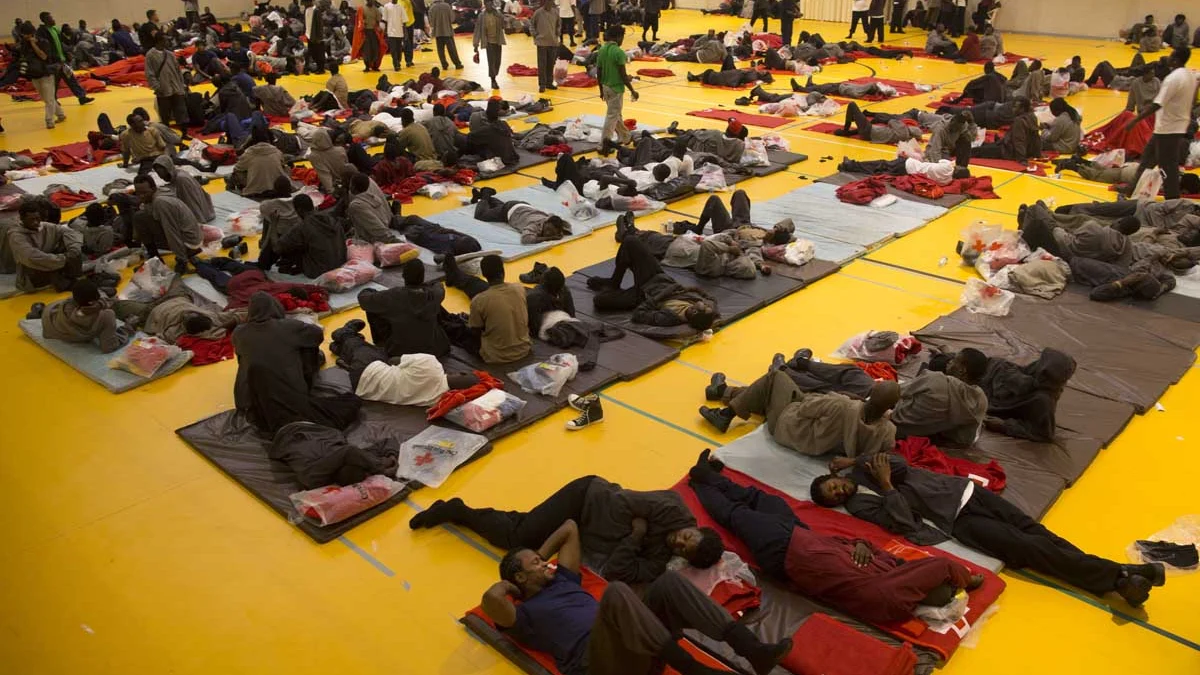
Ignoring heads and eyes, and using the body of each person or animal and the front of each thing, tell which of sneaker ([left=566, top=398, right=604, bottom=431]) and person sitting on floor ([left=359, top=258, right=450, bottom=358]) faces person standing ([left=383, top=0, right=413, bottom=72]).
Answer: the person sitting on floor

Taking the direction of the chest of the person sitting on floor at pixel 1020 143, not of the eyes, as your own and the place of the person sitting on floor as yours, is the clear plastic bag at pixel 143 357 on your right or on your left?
on your left

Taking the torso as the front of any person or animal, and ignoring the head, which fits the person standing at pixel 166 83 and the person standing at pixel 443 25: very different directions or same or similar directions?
same or similar directions

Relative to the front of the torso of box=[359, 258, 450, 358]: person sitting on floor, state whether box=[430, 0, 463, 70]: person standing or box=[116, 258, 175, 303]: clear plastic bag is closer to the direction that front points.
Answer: the person standing

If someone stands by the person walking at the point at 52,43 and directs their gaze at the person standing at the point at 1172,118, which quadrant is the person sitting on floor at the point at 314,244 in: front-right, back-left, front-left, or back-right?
front-right

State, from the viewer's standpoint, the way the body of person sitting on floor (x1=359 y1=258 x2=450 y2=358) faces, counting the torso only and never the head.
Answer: away from the camera
